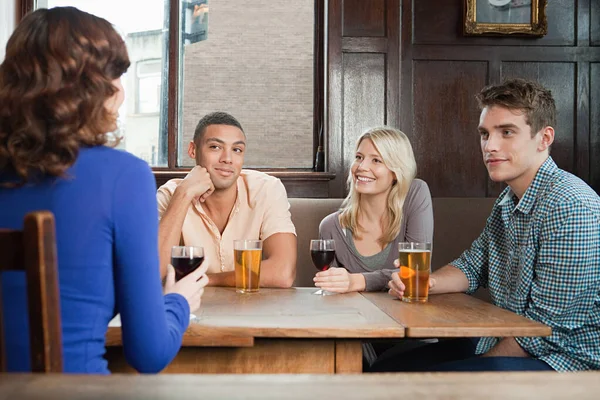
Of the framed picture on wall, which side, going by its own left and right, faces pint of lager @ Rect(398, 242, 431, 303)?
front

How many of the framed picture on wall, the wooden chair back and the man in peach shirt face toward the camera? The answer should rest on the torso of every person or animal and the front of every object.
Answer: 2

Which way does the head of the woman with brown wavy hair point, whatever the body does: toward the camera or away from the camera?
away from the camera

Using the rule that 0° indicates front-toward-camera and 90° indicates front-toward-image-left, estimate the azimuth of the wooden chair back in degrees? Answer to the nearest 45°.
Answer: approximately 225°

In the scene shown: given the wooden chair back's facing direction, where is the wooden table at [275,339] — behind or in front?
in front

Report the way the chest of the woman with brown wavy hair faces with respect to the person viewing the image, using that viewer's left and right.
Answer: facing away from the viewer and to the right of the viewer

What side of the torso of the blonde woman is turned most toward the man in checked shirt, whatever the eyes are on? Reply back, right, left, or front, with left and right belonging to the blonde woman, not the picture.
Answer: left

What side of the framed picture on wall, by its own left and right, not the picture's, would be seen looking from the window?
right

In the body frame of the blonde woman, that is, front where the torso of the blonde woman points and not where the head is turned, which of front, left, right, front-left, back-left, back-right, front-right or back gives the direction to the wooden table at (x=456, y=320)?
front-left

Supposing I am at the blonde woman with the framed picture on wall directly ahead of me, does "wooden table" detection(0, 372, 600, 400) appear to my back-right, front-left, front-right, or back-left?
back-right

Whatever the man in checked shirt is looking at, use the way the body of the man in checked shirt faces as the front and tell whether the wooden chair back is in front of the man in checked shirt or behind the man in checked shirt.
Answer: in front

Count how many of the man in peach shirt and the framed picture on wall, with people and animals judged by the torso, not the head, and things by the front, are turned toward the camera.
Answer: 2

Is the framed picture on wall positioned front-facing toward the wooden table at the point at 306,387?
yes
